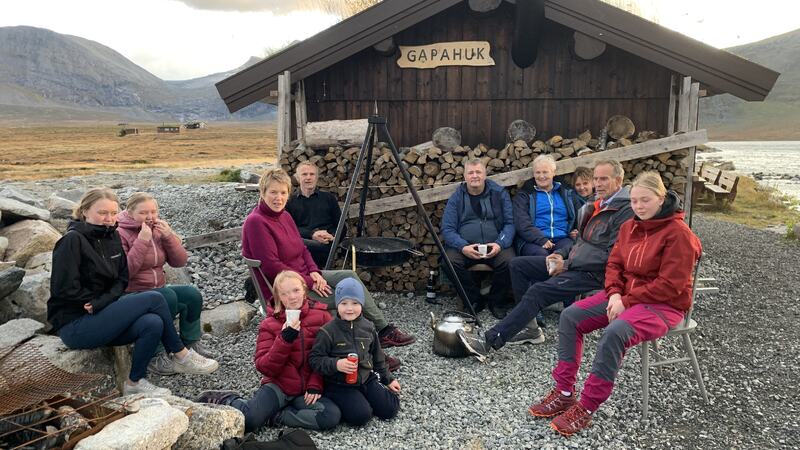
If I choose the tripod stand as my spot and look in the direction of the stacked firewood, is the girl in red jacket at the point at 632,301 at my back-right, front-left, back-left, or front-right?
back-right

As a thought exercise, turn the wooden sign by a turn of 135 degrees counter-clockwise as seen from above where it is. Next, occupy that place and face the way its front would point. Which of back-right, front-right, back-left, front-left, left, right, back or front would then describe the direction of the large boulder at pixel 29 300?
back

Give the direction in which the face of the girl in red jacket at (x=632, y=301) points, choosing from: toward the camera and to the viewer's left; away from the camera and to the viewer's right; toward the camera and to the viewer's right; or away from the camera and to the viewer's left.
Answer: toward the camera and to the viewer's left

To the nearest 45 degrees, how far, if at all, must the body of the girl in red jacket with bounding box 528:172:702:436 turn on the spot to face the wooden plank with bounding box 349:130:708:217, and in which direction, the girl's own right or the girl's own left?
approximately 135° to the girl's own right

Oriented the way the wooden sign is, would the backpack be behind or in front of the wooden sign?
in front

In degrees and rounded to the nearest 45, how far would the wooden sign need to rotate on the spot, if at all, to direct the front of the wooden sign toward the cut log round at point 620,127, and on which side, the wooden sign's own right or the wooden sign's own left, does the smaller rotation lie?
approximately 90° to the wooden sign's own left

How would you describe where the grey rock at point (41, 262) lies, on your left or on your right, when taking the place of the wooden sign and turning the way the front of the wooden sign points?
on your right

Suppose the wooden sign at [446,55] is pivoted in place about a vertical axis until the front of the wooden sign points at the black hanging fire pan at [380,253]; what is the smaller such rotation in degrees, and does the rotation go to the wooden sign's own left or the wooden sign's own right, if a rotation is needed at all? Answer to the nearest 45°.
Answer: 0° — it already faces it

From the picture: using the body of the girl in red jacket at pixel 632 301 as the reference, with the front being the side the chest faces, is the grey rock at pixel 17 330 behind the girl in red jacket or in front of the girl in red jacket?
in front

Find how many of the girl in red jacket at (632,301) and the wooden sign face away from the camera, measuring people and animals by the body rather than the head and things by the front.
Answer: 0

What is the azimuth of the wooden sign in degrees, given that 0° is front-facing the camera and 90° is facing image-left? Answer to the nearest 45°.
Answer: approximately 0°

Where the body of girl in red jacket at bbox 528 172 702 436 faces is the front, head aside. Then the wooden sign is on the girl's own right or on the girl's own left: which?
on the girl's own right

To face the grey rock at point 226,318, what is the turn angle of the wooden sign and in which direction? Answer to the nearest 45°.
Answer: approximately 45° to its right

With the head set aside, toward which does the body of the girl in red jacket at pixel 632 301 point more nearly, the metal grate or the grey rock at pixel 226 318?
the metal grate
